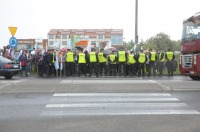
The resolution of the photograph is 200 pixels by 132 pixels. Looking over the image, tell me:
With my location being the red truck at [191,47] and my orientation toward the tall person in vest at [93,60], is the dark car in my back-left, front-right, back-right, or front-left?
front-left

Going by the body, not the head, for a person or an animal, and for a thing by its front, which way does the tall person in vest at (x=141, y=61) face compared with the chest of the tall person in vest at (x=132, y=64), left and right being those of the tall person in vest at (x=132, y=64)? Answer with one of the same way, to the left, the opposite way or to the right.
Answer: the same way

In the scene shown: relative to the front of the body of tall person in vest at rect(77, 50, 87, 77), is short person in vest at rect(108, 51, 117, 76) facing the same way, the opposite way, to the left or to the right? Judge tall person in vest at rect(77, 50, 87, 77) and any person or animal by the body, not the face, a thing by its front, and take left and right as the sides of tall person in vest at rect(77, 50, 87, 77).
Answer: the same way

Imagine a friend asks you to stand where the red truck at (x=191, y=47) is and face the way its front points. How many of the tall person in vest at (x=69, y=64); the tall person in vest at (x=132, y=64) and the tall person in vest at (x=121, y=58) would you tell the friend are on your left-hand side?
0

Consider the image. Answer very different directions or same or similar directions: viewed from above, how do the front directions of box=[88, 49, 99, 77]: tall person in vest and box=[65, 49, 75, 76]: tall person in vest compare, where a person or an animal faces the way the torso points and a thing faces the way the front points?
same or similar directions

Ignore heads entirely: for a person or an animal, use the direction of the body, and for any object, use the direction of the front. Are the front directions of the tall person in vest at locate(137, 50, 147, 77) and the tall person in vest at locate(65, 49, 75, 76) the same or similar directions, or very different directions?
same or similar directions

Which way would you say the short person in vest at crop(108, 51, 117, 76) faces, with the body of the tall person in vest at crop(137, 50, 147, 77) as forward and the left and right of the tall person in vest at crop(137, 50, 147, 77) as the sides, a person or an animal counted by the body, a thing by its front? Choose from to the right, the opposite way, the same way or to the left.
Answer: the same way
